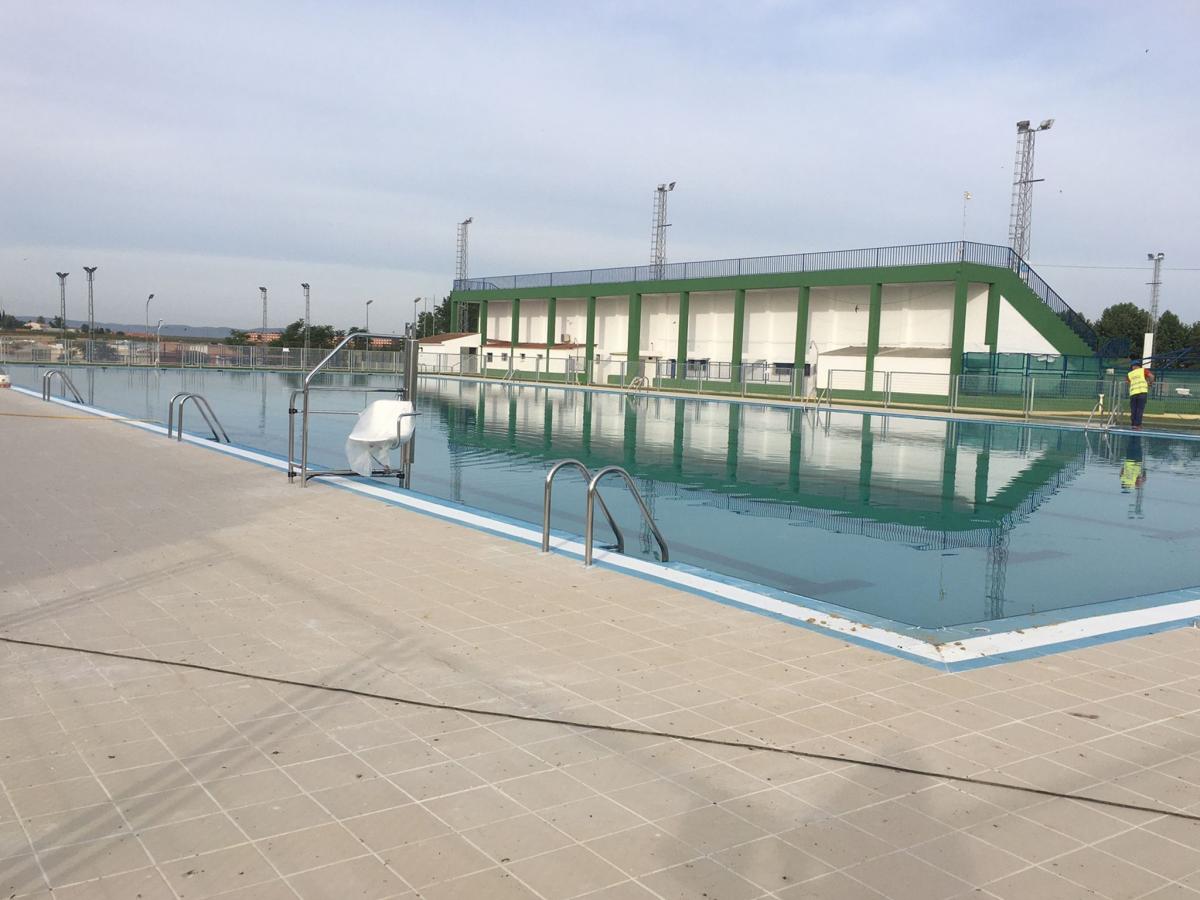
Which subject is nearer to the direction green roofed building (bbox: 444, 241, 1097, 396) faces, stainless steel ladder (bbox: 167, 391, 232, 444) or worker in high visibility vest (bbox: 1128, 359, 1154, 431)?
the stainless steel ladder

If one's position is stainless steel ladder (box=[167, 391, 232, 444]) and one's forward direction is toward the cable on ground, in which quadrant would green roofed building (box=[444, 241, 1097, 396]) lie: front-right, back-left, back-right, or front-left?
back-left

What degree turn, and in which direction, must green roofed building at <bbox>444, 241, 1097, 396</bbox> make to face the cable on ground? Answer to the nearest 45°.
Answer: approximately 45° to its left

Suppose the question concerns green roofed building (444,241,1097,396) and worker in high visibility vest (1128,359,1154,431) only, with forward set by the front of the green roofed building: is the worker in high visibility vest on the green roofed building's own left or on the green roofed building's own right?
on the green roofed building's own left

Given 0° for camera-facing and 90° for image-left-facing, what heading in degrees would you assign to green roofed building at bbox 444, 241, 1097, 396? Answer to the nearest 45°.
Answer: approximately 45°

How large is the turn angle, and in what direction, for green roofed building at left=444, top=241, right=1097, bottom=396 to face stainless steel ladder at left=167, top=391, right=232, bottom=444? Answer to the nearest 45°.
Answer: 0° — it already faces it
